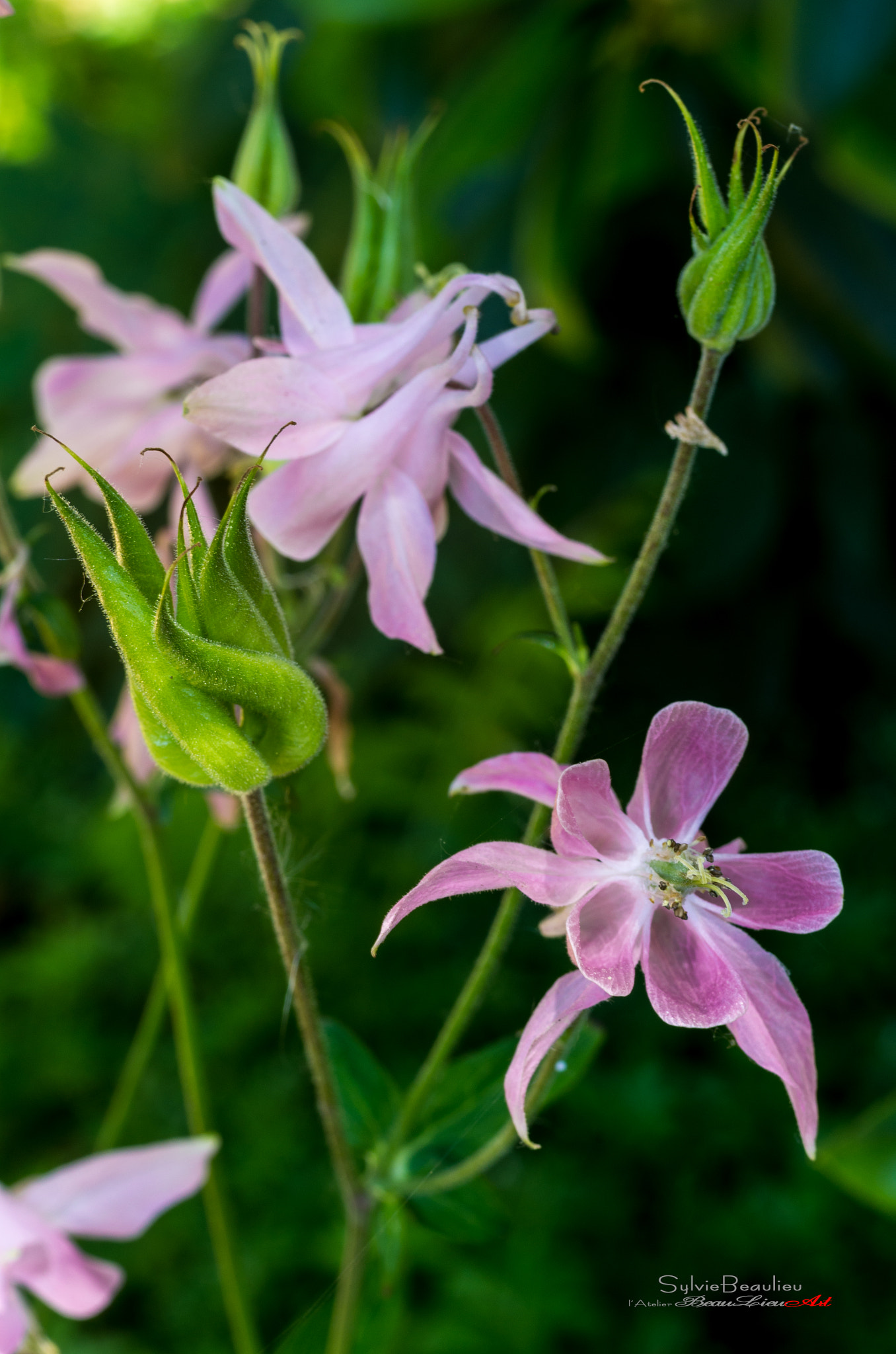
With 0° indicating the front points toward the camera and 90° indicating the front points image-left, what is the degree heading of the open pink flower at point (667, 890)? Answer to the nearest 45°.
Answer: approximately 315°
